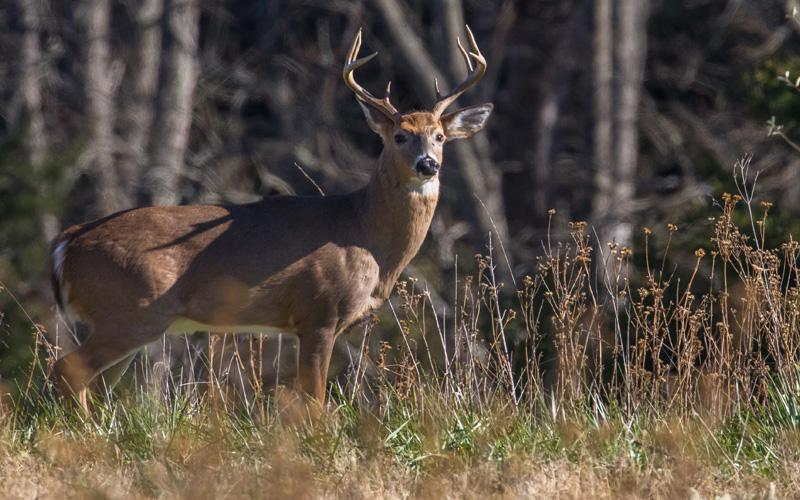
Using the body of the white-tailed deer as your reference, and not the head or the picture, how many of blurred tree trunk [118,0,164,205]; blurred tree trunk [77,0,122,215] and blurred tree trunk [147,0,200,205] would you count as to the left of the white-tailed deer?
3

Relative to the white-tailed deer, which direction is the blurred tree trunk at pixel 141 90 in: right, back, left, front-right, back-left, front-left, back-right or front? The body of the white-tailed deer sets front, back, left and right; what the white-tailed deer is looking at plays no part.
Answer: left

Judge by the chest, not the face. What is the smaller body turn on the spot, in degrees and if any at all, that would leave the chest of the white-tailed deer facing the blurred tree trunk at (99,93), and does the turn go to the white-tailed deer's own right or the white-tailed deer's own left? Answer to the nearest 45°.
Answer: approximately 90° to the white-tailed deer's own left

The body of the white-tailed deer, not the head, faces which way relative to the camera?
to the viewer's right
